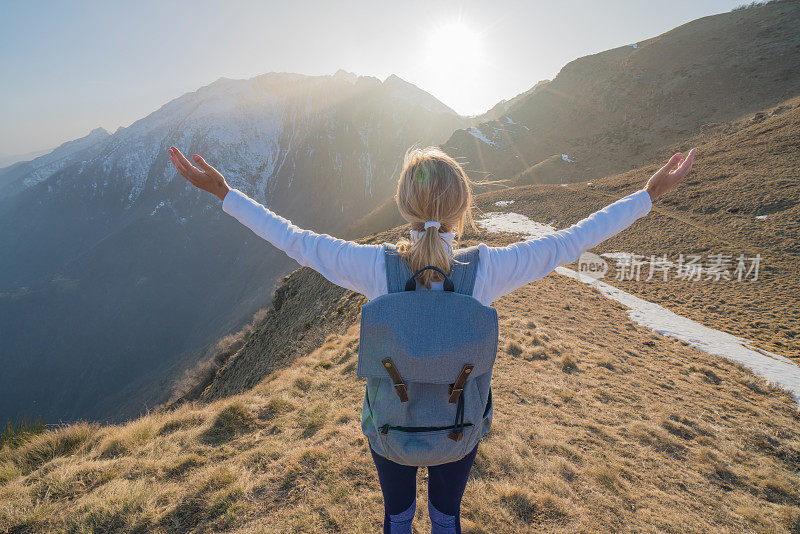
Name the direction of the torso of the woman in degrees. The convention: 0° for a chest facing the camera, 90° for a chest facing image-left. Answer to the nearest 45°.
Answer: approximately 180°

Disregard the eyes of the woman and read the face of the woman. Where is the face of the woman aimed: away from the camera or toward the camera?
away from the camera
